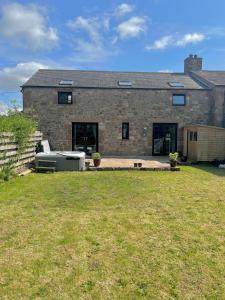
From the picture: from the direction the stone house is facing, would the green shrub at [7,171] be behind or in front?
in front

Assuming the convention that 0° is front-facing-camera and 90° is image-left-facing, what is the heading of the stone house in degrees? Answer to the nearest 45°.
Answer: approximately 0°

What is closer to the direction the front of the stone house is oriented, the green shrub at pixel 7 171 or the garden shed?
the green shrub

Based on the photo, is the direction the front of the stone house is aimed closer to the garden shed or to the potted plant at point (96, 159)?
the potted plant

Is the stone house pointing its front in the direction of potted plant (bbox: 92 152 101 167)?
yes
